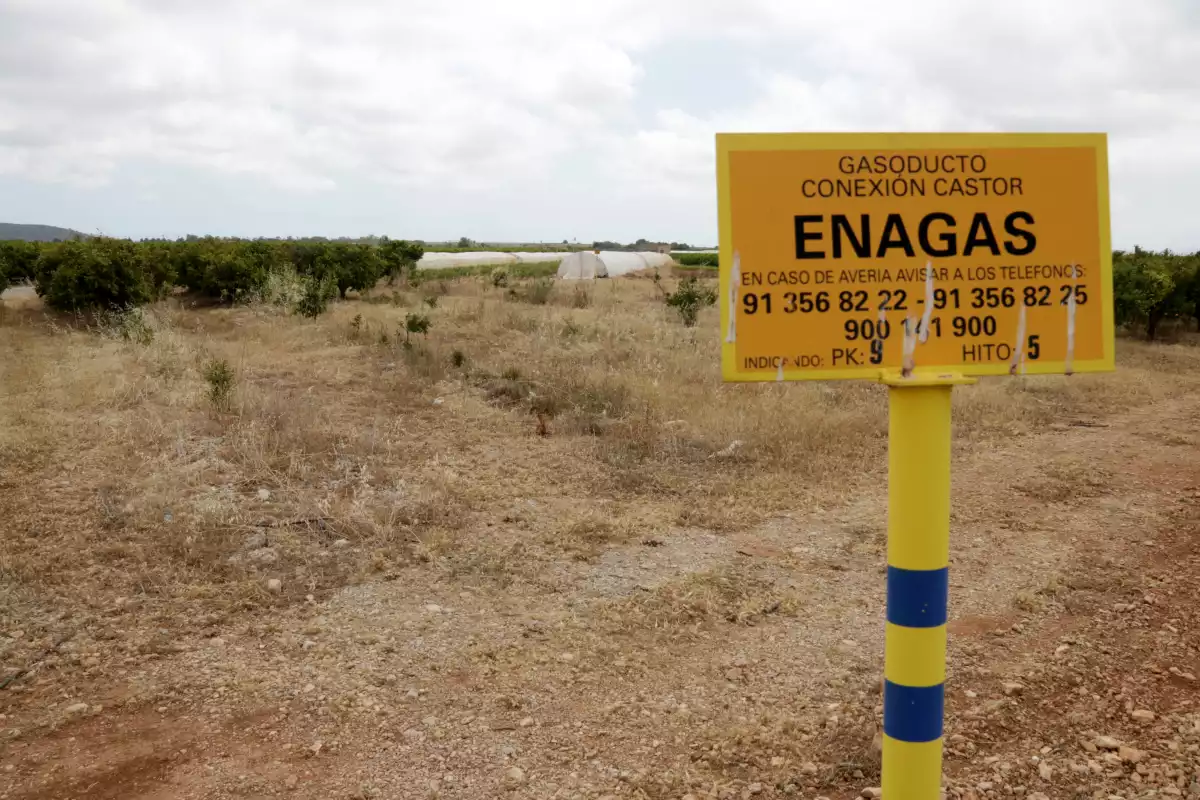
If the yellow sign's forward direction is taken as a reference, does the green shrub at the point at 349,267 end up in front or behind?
behind

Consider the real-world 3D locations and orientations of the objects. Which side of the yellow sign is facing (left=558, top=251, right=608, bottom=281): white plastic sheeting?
back

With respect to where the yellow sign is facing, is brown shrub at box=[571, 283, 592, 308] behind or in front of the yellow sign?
behind

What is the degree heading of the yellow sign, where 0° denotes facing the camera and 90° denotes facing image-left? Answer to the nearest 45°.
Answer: approximately 0°

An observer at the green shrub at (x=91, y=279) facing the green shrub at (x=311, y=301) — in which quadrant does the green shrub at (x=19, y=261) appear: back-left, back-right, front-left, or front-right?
back-left

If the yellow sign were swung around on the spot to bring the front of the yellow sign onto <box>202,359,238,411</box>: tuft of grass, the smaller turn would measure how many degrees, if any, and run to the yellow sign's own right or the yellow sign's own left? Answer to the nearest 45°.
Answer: approximately 135° to the yellow sign's own right

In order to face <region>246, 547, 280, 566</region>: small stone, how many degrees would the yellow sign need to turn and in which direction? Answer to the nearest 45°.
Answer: approximately 135° to its right

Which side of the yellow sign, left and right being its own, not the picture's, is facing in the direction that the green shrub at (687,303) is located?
back
